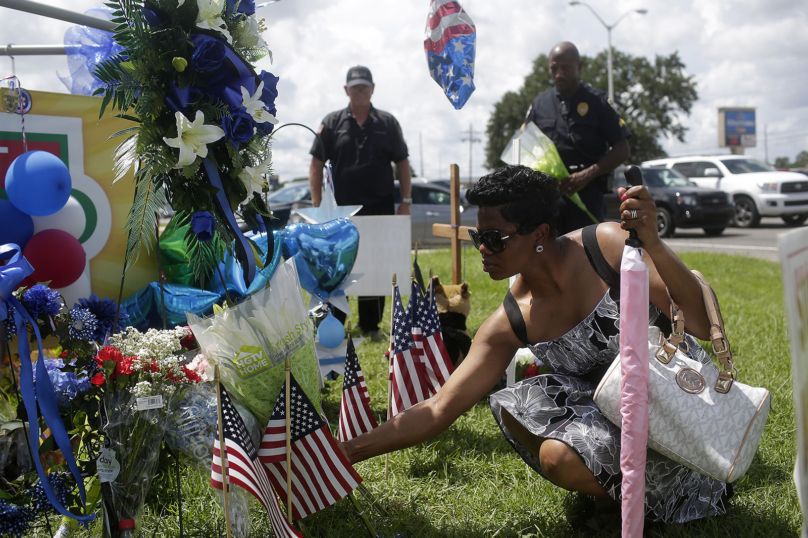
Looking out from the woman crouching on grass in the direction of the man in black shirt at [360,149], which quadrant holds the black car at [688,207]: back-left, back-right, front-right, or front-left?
front-right

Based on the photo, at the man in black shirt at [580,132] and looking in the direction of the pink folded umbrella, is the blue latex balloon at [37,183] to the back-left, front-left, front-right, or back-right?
front-right

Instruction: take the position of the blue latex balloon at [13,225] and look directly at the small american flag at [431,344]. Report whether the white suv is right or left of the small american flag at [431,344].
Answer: left

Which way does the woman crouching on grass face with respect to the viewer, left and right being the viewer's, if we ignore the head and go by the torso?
facing the viewer and to the left of the viewer

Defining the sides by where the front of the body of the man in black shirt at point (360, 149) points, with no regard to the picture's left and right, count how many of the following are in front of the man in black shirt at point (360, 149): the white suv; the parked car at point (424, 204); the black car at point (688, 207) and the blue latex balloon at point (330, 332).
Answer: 1

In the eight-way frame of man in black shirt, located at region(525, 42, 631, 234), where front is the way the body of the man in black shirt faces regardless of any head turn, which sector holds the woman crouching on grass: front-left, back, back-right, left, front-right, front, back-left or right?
front-left

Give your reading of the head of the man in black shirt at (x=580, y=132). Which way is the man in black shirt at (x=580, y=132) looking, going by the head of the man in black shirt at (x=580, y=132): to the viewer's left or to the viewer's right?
to the viewer's left

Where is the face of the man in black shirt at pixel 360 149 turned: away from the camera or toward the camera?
toward the camera

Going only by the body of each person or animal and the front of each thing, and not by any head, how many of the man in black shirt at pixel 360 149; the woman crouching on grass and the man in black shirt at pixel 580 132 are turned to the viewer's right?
0

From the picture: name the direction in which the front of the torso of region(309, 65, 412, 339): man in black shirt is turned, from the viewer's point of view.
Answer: toward the camera

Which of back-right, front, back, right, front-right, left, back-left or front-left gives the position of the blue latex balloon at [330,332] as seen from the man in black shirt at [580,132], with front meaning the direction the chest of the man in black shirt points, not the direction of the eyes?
front

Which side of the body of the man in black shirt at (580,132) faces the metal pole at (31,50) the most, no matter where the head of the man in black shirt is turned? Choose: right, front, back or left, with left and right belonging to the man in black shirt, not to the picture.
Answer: front

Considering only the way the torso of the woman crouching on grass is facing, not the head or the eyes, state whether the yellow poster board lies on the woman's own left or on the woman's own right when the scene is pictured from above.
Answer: on the woman's own right
